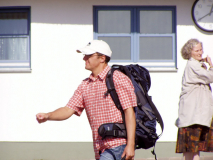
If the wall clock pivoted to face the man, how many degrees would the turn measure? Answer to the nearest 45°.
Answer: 0° — it already faces them

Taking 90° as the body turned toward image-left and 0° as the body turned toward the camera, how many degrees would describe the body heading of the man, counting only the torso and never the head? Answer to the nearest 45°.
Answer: approximately 45°

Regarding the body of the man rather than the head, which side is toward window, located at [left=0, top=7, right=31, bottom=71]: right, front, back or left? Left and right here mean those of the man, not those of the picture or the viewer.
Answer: right

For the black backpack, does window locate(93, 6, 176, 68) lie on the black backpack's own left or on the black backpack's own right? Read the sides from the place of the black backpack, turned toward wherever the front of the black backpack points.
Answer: on the black backpack's own left

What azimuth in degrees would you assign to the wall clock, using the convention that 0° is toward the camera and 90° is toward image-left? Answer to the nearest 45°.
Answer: approximately 0°

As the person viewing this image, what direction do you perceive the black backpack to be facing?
facing to the right of the viewer
